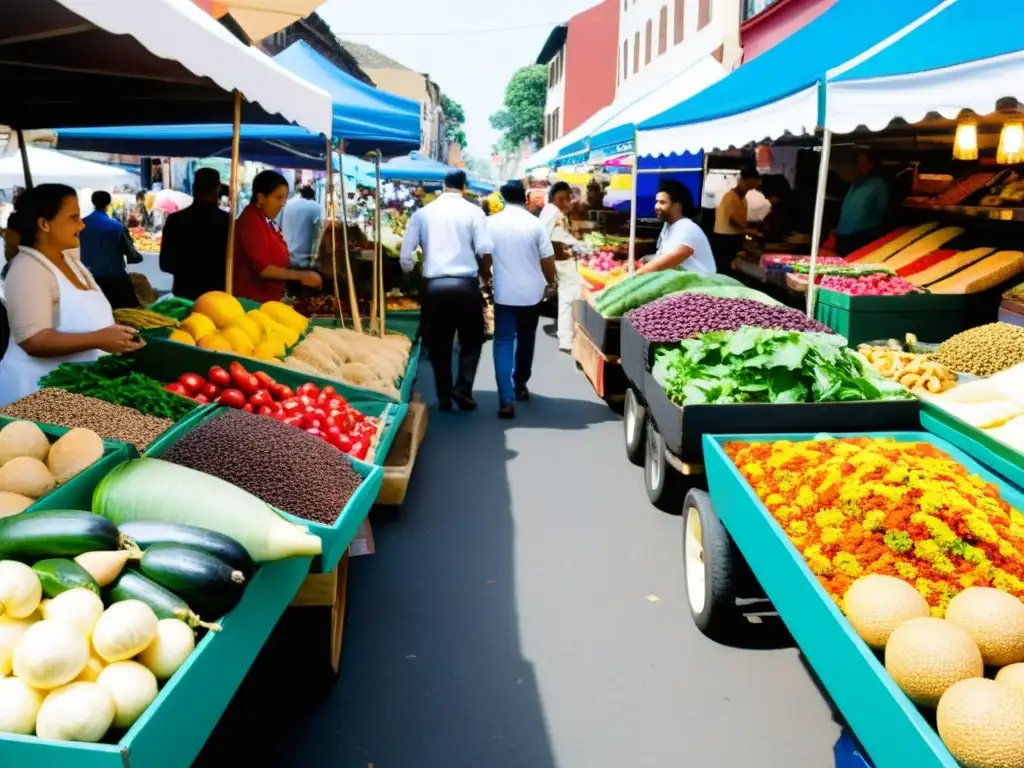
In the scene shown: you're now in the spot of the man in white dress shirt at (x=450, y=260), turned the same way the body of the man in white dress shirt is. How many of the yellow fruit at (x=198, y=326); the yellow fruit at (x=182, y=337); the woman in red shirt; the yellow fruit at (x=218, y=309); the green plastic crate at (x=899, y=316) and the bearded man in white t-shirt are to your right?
2

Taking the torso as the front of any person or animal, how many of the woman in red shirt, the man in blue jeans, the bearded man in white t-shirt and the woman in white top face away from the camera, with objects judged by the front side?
1

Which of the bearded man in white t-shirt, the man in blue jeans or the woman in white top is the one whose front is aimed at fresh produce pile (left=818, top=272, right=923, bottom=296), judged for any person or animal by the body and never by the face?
the woman in white top

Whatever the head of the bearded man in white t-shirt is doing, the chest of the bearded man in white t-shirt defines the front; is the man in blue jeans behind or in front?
in front

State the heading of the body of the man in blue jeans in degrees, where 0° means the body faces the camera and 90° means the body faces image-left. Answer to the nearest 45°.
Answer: approximately 180°

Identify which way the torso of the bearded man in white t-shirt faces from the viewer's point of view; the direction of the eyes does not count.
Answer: to the viewer's left

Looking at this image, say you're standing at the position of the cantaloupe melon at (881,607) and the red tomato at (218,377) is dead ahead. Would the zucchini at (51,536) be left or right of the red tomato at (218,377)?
left

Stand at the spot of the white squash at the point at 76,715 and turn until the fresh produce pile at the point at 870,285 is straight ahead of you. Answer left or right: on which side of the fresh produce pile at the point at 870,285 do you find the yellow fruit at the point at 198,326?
left

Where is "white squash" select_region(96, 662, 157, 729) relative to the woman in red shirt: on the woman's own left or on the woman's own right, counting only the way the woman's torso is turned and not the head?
on the woman's own right

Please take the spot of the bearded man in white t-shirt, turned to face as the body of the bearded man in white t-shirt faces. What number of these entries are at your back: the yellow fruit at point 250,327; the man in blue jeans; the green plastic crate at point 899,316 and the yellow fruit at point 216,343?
1

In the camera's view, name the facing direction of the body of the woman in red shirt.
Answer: to the viewer's right

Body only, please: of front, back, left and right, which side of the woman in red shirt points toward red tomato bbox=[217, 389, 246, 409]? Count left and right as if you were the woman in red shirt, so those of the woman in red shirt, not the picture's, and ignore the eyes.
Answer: right

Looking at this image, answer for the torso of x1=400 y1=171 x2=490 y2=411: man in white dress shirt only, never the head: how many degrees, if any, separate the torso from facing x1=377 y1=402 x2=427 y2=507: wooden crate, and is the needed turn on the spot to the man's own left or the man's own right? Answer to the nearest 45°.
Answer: approximately 180°

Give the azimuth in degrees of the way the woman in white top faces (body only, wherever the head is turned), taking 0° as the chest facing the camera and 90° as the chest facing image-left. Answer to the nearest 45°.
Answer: approximately 270°

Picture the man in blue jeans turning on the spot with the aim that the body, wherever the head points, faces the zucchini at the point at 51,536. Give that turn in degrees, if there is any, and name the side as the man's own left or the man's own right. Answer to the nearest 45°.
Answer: approximately 180°

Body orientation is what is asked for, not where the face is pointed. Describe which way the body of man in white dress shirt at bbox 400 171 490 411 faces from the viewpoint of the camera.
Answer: away from the camera

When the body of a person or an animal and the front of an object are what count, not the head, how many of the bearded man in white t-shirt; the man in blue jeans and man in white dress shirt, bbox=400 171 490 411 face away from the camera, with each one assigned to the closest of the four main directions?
2

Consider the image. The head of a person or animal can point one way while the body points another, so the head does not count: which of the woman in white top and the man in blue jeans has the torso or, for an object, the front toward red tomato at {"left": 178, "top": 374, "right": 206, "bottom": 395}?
the woman in white top

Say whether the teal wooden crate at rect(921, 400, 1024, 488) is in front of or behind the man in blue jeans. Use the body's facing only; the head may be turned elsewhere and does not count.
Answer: behind

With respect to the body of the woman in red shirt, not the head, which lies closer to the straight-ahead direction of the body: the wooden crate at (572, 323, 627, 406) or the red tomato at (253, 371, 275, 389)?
the wooden crate
